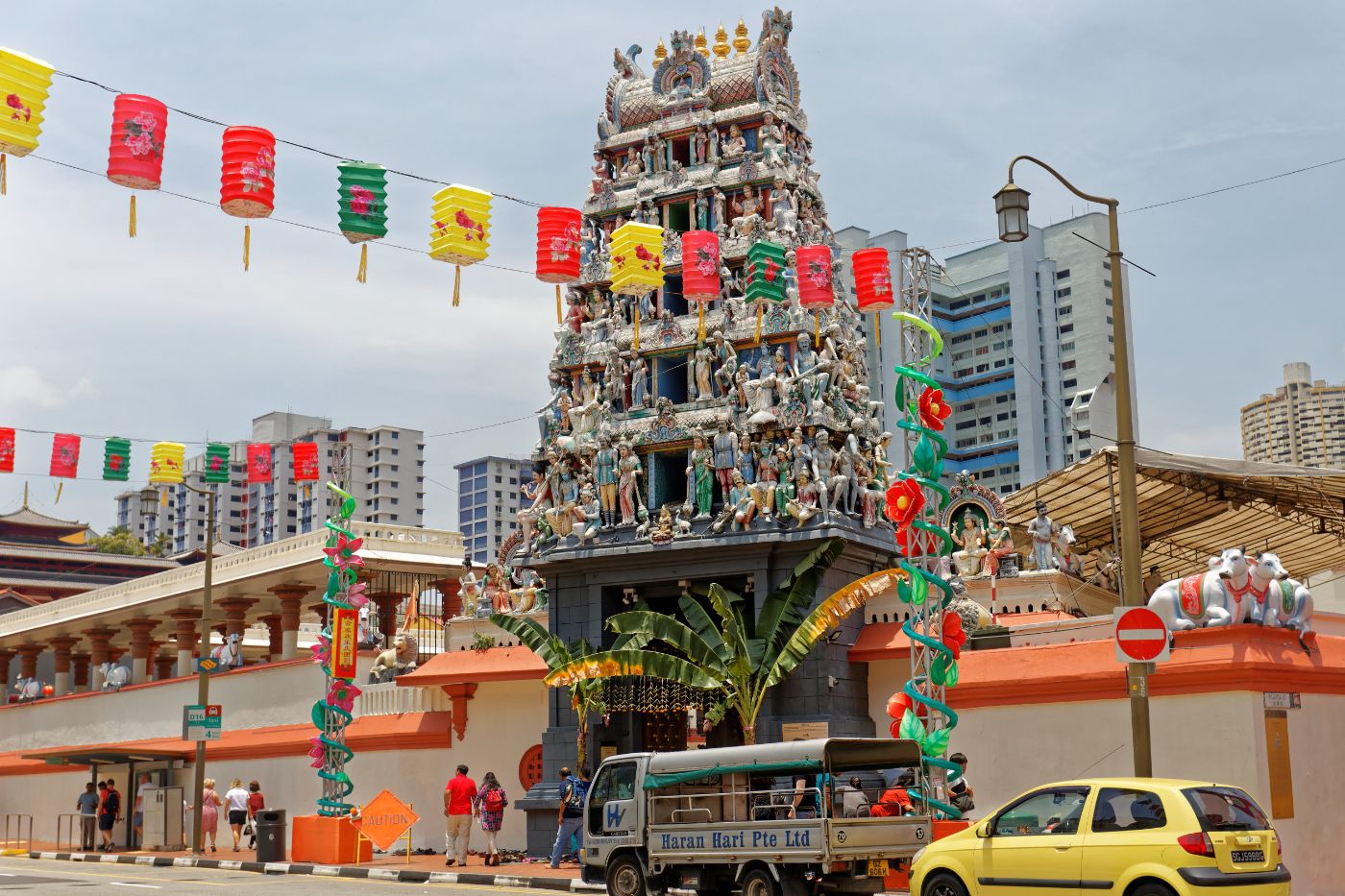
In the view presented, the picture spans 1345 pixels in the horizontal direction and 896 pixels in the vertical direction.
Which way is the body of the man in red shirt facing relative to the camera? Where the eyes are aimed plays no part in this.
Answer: away from the camera

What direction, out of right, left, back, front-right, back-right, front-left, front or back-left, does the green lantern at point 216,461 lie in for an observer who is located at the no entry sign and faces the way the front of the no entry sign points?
back-right

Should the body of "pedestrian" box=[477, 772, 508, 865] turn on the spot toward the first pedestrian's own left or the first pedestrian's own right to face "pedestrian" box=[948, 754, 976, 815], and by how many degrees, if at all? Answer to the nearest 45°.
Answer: approximately 135° to the first pedestrian's own right

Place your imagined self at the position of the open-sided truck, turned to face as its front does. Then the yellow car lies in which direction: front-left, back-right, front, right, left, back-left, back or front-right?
back

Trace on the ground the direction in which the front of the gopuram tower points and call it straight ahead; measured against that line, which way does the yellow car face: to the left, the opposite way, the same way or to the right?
to the right

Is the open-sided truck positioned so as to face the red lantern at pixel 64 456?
yes

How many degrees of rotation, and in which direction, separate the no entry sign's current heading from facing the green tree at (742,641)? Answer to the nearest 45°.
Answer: approximately 135° to its right

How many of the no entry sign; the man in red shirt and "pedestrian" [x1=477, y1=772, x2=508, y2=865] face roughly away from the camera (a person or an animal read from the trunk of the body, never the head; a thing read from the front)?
2

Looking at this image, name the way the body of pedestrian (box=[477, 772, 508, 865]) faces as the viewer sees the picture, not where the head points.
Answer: away from the camera

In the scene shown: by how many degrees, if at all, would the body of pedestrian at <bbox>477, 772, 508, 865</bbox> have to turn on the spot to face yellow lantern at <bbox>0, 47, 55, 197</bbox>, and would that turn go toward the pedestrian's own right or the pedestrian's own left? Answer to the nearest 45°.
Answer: approximately 135° to the pedestrian's own left
